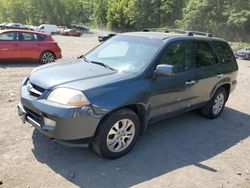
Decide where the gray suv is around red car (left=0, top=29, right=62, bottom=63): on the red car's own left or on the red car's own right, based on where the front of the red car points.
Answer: on the red car's own left

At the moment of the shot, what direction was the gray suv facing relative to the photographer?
facing the viewer and to the left of the viewer

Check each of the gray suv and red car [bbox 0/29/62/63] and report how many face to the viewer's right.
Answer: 0

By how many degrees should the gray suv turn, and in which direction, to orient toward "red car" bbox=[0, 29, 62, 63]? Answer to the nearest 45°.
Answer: approximately 90° to its right

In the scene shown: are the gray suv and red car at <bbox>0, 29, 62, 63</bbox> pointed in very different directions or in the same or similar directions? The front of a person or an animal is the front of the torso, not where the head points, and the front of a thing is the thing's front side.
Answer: same or similar directions

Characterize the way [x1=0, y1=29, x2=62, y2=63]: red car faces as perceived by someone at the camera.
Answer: facing to the left of the viewer
